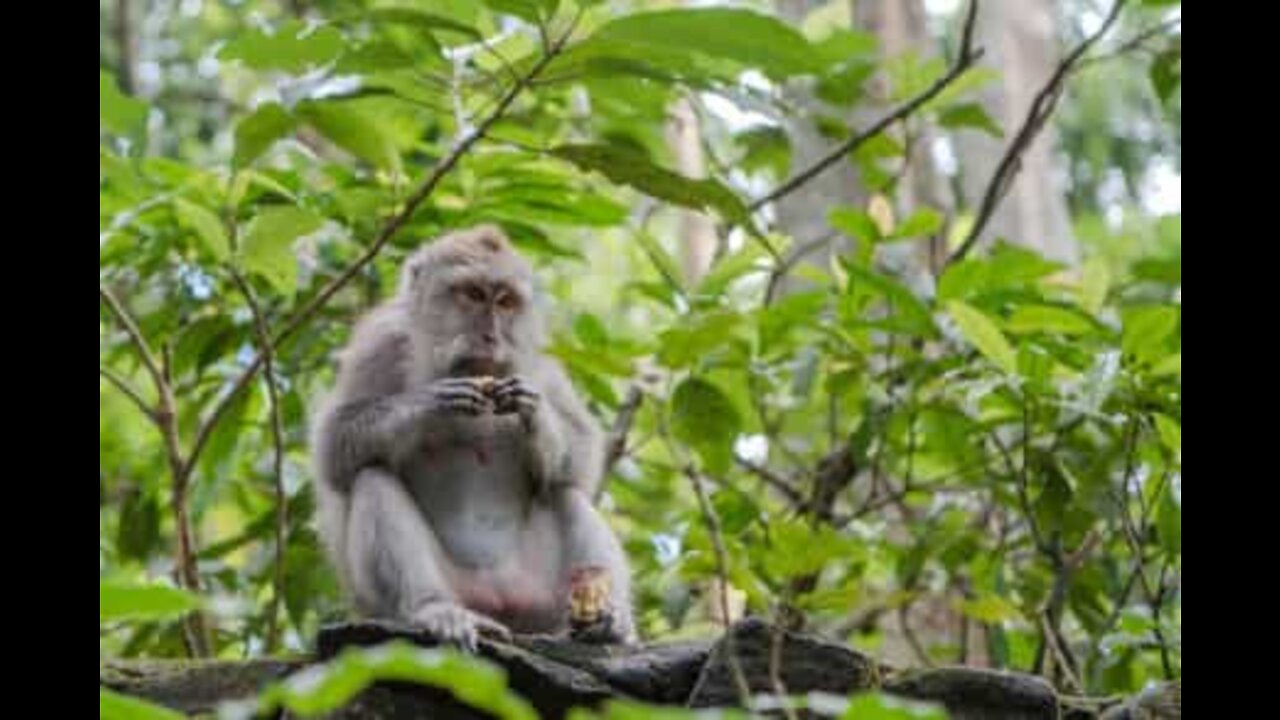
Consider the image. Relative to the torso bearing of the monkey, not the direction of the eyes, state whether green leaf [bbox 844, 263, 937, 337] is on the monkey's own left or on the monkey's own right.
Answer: on the monkey's own left

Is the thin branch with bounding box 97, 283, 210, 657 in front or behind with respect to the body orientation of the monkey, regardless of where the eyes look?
behind

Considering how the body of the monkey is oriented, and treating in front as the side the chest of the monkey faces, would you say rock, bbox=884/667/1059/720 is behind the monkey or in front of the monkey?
in front

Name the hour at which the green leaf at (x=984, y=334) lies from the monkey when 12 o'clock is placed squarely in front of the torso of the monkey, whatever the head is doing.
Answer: The green leaf is roughly at 8 o'clock from the monkey.

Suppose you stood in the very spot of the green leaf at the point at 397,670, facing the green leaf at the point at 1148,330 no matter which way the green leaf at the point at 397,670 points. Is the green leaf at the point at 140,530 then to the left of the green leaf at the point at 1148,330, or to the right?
left

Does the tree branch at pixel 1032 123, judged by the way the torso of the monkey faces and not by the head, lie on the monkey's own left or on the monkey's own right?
on the monkey's own left

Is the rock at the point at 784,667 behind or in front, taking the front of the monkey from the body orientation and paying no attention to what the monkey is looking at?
in front

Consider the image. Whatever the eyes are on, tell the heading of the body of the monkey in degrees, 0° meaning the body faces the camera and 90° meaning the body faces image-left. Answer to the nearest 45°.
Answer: approximately 315°
